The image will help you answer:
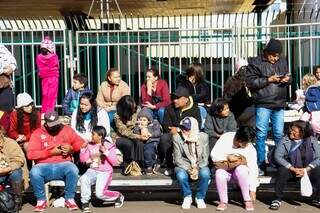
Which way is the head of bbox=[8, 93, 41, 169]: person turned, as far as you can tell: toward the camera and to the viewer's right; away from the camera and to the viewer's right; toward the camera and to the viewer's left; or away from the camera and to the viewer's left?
toward the camera and to the viewer's right

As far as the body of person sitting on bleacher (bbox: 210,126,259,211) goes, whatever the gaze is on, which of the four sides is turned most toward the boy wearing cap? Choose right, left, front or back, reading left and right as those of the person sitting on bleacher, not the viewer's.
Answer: right

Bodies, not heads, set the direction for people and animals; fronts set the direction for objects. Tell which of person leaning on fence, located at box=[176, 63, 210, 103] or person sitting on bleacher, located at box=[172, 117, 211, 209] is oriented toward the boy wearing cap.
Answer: the person leaning on fence

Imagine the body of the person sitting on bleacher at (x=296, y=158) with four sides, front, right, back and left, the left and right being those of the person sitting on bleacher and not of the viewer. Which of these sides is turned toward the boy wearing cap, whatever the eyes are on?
right

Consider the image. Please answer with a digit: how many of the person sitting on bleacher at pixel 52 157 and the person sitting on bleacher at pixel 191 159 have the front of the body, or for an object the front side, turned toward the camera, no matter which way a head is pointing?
2

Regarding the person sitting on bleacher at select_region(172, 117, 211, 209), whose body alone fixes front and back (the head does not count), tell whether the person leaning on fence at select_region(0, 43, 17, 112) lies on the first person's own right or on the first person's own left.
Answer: on the first person's own right
